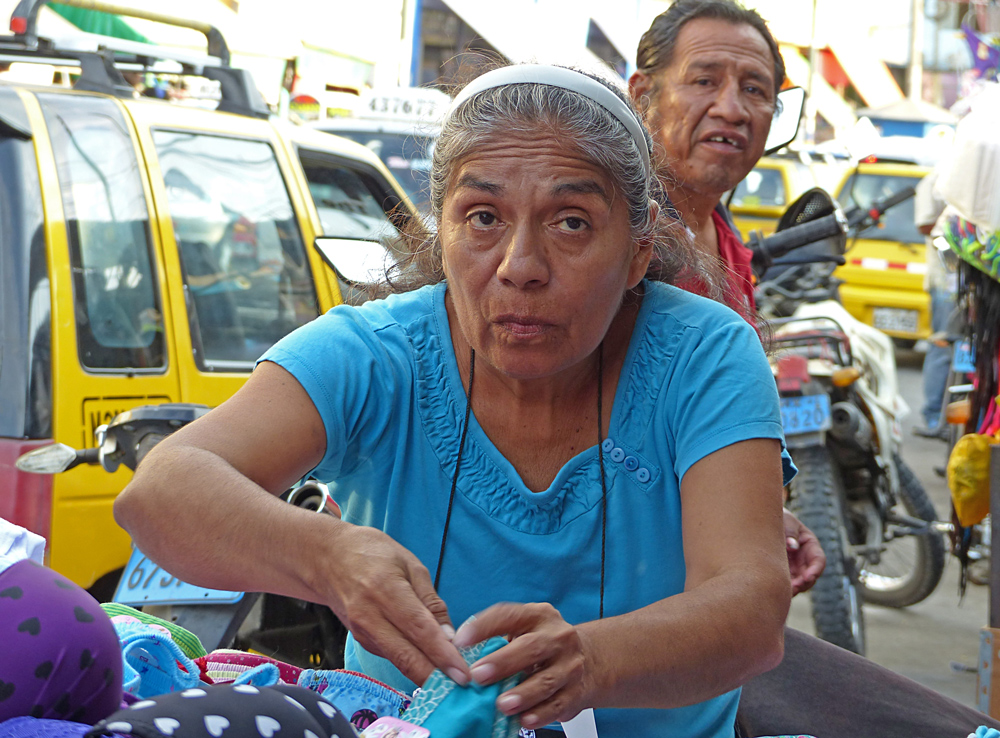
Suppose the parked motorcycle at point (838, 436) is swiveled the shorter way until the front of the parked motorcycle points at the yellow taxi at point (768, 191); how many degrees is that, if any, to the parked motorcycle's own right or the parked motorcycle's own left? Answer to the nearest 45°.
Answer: approximately 45° to the parked motorcycle's own left

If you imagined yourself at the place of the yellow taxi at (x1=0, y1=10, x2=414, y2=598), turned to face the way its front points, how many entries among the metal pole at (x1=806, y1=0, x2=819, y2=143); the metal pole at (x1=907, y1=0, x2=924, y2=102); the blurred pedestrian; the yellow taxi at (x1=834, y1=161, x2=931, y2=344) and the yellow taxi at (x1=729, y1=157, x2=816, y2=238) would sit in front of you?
5

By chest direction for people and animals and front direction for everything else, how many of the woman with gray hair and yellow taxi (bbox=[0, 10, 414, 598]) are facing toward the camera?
1

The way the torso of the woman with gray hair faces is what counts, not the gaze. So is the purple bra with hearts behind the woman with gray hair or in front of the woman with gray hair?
in front

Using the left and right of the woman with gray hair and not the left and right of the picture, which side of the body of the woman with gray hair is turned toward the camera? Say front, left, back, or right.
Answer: front

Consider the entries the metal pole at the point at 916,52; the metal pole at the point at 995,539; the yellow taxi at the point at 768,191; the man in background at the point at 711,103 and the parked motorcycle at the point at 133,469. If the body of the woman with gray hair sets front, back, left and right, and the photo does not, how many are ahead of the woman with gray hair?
0

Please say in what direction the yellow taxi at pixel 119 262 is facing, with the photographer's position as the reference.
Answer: facing away from the viewer and to the right of the viewer

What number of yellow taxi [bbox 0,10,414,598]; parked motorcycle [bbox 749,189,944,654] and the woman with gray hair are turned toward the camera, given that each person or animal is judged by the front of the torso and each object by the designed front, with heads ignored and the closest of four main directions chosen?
1

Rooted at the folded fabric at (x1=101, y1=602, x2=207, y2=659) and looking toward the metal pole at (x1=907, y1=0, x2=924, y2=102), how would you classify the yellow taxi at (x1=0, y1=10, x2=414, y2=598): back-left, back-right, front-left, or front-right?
front-left

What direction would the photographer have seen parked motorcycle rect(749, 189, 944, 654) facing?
facing away from the viewer and to the right of the viewer

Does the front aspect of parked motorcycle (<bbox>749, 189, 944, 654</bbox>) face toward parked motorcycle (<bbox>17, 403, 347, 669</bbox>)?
no

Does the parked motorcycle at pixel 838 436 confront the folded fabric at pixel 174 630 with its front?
no

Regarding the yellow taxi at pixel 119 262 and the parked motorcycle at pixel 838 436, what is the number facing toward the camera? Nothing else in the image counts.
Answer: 0

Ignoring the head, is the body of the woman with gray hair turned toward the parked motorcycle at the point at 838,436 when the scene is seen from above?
no

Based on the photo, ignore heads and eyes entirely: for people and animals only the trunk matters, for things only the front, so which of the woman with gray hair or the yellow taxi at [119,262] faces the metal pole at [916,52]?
the yellow taxi

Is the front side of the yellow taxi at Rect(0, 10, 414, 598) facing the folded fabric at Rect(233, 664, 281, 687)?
no

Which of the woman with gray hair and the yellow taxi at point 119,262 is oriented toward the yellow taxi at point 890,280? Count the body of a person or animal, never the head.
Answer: the yellow taxi at point 119,262

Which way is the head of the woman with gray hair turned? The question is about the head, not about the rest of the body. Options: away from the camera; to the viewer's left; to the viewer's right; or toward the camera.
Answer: toward the camera
